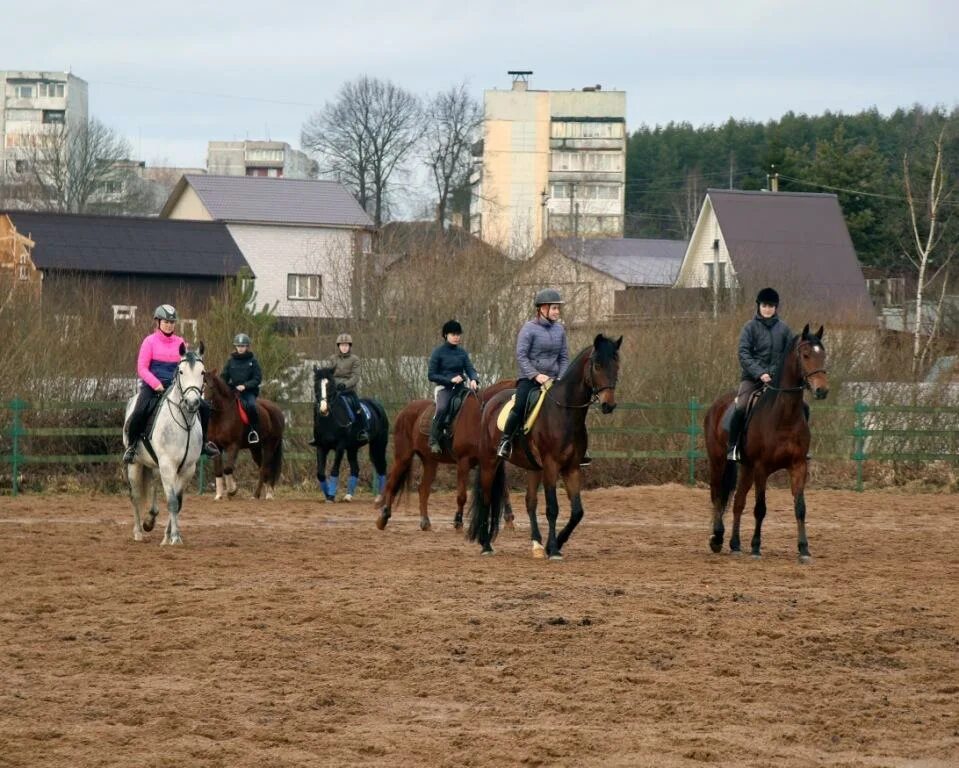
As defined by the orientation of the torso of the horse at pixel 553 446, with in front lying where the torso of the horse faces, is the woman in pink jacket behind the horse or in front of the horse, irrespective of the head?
behind

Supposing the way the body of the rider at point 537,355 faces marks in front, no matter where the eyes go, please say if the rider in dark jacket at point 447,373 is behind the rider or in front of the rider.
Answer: behind

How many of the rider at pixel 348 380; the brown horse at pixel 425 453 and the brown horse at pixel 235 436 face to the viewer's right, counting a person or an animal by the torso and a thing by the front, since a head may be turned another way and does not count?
1

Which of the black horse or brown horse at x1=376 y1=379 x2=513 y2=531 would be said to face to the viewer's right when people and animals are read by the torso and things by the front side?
the brown horse

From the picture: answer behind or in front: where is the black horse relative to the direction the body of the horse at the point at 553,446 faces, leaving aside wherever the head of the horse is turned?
behind

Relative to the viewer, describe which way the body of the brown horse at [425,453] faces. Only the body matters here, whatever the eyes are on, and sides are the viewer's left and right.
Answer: facing to the right of the viewer

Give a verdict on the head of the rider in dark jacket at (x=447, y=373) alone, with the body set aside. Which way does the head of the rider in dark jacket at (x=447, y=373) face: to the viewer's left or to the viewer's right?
to the viewer's right

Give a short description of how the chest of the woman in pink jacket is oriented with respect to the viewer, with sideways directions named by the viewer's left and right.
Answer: facing the viewer and to the right of the viewer

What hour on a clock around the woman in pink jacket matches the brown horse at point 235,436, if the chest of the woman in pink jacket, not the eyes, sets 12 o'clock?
The brown horse is roughly at 8 o'clock from the woman in pink jacket.

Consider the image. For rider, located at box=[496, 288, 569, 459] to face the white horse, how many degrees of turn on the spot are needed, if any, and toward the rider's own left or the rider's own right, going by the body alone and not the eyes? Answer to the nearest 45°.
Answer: approximately 135° to the rider's own right
